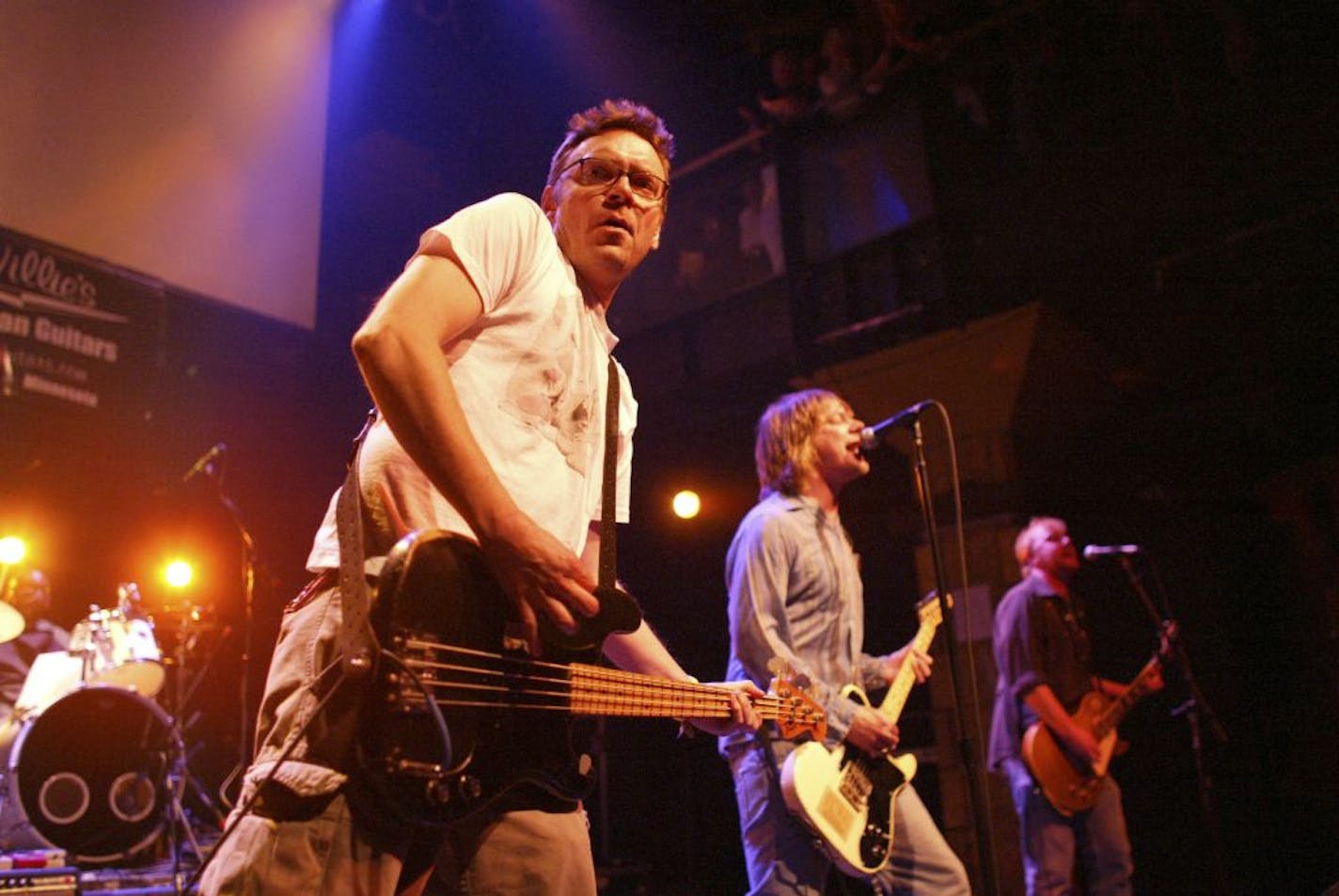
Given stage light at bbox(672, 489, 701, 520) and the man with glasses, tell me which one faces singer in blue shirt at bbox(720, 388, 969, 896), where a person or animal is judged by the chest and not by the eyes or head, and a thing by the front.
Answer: the stage light

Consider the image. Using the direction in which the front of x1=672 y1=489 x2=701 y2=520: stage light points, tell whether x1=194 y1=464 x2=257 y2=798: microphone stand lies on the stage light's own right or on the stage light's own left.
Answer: on the stage light's own right

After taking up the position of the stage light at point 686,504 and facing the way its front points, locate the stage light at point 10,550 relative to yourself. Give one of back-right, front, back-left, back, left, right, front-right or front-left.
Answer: front-right

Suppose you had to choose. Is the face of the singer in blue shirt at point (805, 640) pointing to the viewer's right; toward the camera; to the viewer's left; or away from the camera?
to the viewer's right

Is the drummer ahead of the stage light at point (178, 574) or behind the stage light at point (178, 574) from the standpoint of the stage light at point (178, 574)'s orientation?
ahead

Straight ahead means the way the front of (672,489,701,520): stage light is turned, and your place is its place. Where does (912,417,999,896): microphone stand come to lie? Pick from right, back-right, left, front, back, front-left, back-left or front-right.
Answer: front

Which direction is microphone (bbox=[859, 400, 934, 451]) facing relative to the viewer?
to the viewer's left

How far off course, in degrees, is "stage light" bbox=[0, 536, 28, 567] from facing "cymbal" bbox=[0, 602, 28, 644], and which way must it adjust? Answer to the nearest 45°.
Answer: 0° — it already faces it

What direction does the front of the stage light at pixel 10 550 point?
toward the camera

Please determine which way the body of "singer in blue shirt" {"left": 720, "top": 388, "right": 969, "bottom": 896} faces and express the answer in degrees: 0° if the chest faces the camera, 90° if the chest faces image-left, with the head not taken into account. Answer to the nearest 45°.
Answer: approximately 315°

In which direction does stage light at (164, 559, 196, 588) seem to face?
toward the camera

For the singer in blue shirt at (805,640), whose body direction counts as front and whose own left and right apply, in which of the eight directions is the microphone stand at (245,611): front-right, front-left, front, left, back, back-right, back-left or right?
back

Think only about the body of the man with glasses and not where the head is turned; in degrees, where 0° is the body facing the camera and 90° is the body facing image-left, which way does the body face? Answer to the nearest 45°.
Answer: approximately 315°
